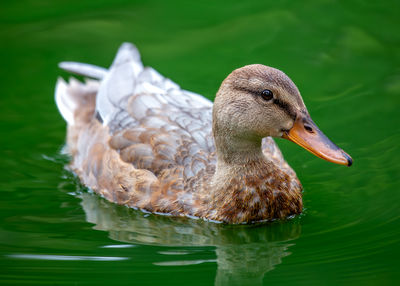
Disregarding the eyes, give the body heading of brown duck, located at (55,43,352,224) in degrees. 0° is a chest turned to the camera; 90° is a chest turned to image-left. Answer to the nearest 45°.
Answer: approximately 315°
